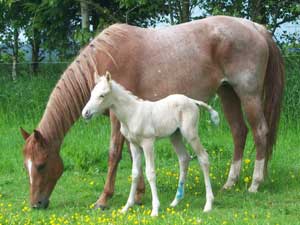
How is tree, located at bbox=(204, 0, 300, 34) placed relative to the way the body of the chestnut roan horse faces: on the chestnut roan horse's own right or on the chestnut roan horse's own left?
on the chestnut roan horse's own right

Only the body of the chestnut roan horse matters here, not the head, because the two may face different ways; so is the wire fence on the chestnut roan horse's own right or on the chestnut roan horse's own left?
on the chestnut roan horse's own right

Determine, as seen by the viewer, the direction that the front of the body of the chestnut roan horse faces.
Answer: to the viewer's left

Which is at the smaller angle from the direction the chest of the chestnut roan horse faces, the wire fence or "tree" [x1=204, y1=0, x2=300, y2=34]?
the wire fence

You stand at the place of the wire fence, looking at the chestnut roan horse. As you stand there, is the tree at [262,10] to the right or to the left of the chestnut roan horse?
left

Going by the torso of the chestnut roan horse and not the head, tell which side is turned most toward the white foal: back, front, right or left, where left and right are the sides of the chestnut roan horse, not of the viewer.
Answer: left
